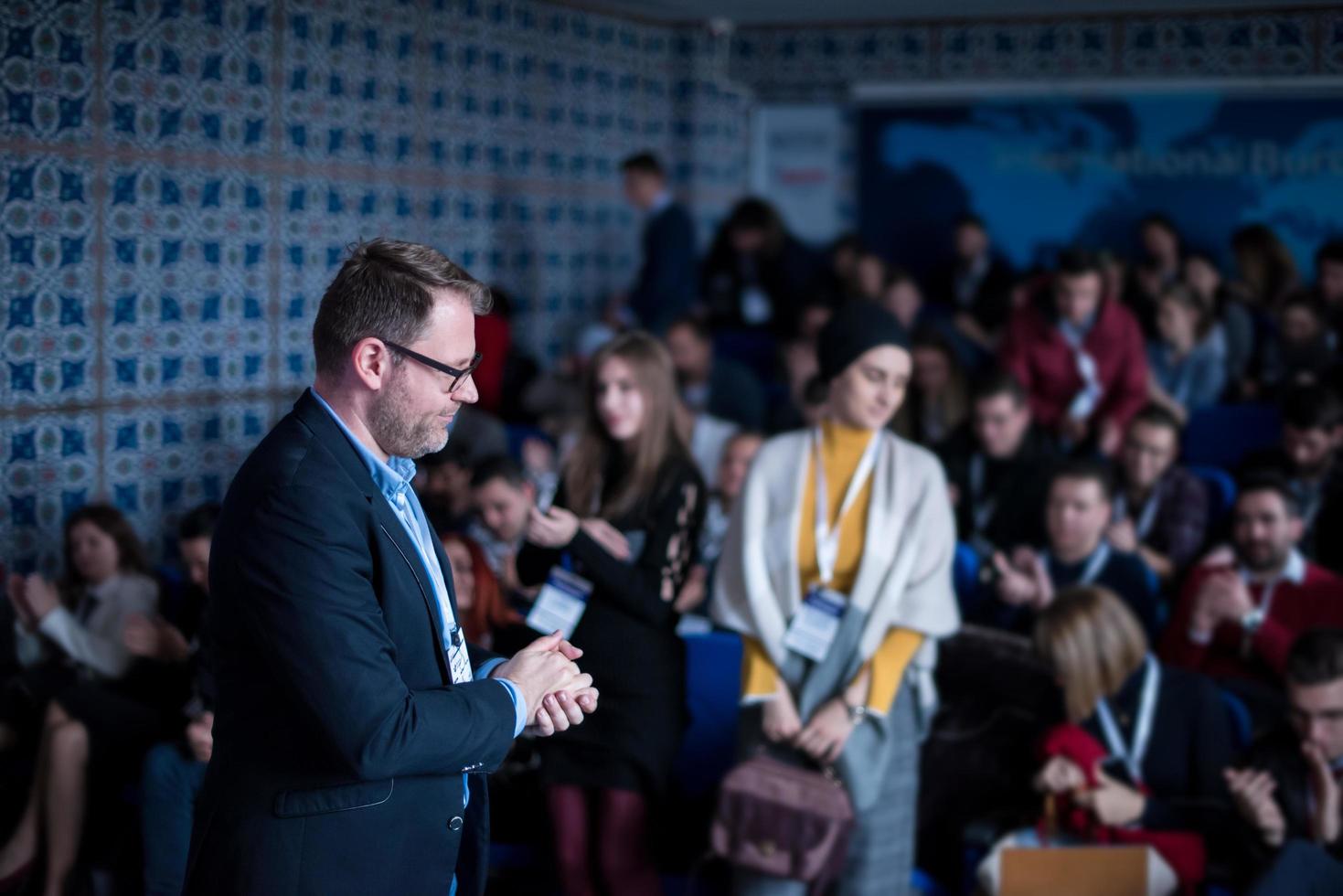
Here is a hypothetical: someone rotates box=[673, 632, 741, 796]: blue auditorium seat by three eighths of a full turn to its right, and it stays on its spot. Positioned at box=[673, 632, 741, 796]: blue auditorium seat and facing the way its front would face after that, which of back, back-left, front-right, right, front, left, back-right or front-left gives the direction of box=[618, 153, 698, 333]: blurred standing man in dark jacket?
front

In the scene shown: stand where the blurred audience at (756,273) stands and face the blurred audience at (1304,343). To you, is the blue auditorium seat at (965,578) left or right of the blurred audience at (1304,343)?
right

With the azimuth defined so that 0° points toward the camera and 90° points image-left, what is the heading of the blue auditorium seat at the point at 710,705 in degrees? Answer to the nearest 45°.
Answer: approximately 45°

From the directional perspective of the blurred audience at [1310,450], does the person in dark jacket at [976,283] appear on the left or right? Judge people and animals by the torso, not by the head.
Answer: on their right

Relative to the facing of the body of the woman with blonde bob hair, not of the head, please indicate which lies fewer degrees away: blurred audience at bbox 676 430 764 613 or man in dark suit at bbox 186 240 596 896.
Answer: the man in dark suit

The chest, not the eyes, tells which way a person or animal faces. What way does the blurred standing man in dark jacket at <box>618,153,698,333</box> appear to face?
to the viewer's left

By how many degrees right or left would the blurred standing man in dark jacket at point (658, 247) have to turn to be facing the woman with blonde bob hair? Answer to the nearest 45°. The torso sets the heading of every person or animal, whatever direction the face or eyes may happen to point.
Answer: approximately 90° to their left

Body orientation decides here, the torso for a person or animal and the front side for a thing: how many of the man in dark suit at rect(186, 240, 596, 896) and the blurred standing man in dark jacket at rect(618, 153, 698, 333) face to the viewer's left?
1

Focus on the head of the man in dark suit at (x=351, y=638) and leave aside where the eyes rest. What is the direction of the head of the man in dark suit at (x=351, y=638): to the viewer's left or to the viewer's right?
to the viewer's right

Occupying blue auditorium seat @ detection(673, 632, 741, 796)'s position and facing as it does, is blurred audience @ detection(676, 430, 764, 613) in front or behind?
behind
